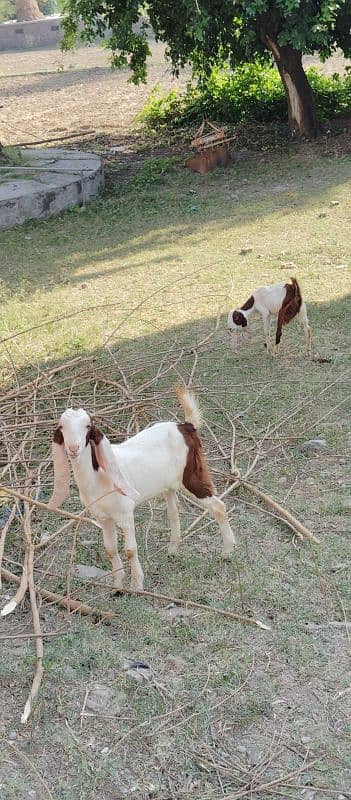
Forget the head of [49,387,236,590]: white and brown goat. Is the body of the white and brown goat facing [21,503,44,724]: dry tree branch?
yes

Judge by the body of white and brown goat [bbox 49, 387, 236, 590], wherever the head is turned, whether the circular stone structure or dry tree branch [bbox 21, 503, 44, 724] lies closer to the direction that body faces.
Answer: the dry tree branch

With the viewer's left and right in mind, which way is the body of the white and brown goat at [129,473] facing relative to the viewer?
facing the viewer and to the left of the viewer

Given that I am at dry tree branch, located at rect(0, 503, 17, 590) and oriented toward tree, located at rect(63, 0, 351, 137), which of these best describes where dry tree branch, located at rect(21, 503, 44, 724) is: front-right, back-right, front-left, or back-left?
back-right

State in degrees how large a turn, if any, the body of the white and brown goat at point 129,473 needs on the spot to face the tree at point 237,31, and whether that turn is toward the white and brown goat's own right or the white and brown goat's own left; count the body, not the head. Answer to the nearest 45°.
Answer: approximately 135° to the white and brown goat's own right

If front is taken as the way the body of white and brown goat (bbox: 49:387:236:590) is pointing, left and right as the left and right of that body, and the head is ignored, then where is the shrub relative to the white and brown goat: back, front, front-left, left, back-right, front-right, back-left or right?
back-right

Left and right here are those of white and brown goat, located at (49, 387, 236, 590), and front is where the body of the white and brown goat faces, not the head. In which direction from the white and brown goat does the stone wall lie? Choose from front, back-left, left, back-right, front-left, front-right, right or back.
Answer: back-right

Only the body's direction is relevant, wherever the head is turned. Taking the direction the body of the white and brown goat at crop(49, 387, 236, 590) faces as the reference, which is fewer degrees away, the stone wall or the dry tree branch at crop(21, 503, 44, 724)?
the dry tree branch

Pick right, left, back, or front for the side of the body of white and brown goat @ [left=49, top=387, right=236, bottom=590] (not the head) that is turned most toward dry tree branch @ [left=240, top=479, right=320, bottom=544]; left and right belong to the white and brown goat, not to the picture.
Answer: back

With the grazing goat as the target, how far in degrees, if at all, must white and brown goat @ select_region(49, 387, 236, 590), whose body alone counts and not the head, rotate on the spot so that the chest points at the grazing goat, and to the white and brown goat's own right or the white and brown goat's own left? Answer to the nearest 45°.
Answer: approximately 135° to the white and brown goat's own right

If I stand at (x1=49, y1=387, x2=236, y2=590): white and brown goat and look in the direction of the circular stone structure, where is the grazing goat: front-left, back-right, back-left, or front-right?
front-right
